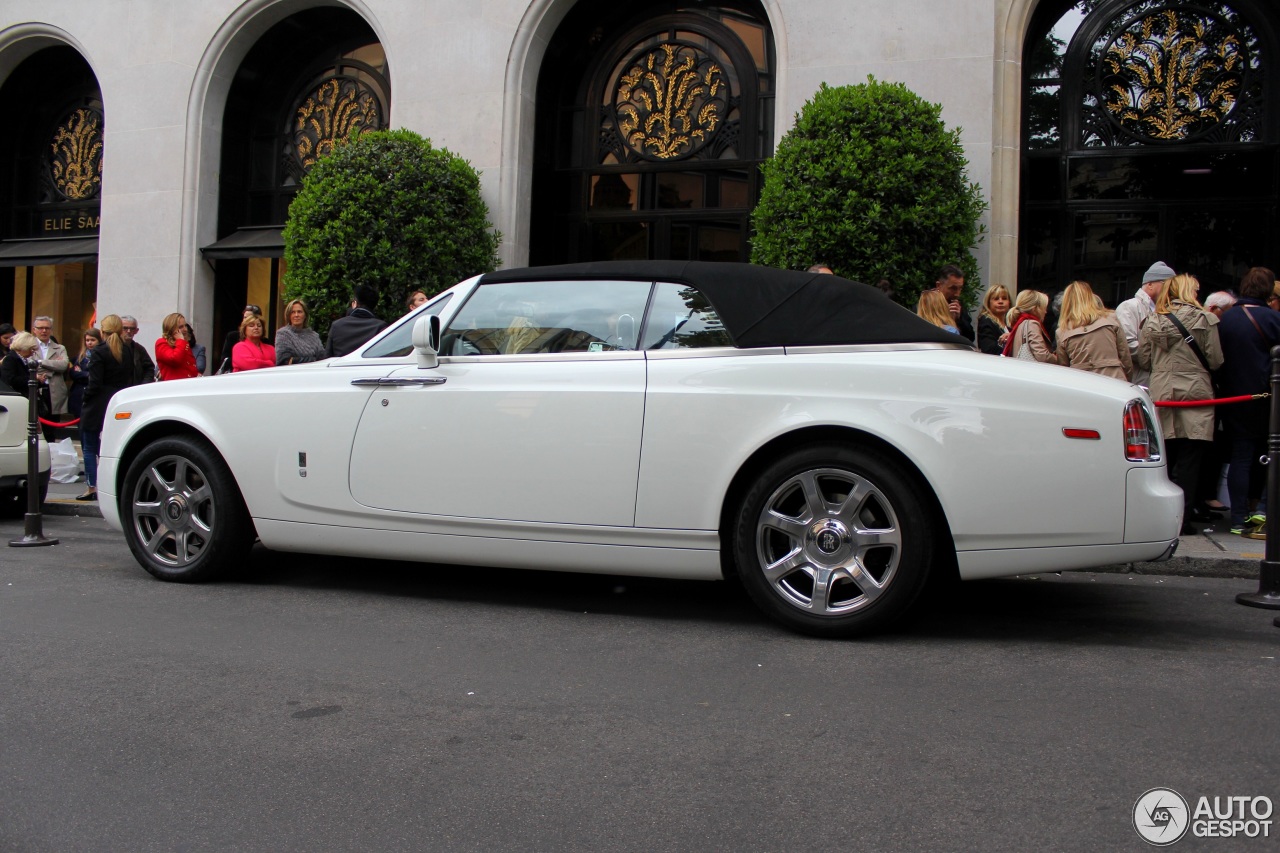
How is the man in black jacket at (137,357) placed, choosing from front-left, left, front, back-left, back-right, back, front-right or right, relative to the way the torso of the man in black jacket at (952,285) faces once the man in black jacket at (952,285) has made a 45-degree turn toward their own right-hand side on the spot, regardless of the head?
right

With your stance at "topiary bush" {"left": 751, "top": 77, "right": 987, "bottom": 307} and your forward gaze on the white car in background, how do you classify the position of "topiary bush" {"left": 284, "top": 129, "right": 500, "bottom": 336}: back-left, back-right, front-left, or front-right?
front-right

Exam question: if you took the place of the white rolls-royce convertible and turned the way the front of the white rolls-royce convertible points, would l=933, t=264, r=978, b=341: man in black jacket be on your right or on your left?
on your right

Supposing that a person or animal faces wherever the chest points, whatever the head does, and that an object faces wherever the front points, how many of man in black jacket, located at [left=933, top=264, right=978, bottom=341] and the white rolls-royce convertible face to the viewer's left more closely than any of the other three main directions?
1

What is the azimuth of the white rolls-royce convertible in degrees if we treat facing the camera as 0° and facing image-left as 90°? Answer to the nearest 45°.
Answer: approximately 90°

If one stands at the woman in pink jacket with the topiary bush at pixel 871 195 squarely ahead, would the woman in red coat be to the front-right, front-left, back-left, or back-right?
back-left

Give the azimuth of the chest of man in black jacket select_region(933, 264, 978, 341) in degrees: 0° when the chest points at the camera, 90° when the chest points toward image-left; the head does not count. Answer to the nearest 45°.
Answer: approximately 315°

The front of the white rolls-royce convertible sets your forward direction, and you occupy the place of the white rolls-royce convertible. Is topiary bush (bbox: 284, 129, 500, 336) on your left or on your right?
on your right

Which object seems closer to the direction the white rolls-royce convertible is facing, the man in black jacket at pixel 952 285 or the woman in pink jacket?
the woman in pink jacket

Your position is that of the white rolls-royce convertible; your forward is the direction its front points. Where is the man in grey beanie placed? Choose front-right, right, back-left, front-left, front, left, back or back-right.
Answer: back-right

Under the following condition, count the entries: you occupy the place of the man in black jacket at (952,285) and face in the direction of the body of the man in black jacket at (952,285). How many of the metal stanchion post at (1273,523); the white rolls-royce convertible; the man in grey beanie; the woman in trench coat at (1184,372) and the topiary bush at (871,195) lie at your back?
1

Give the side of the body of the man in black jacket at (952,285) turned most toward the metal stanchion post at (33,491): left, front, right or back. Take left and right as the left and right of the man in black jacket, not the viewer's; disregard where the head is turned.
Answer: right

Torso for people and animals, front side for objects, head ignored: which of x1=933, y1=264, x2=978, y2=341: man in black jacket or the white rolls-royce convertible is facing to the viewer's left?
the white rolls-royce convertible

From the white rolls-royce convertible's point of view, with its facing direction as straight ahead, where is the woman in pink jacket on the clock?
The woman in pink jacket is roughly at 2 o'clock from the white rolls-royce convertible.

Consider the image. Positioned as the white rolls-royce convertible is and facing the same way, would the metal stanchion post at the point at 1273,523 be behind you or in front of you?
behind
